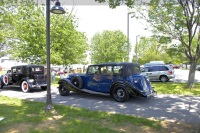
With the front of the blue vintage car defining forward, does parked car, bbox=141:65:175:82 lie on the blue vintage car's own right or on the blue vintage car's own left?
on the blue vintage car's own right

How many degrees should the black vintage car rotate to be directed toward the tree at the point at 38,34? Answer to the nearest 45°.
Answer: approximately 45° to its right

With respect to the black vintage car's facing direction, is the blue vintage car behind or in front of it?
behind

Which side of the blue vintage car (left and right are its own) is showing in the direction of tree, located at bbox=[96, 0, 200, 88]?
right
